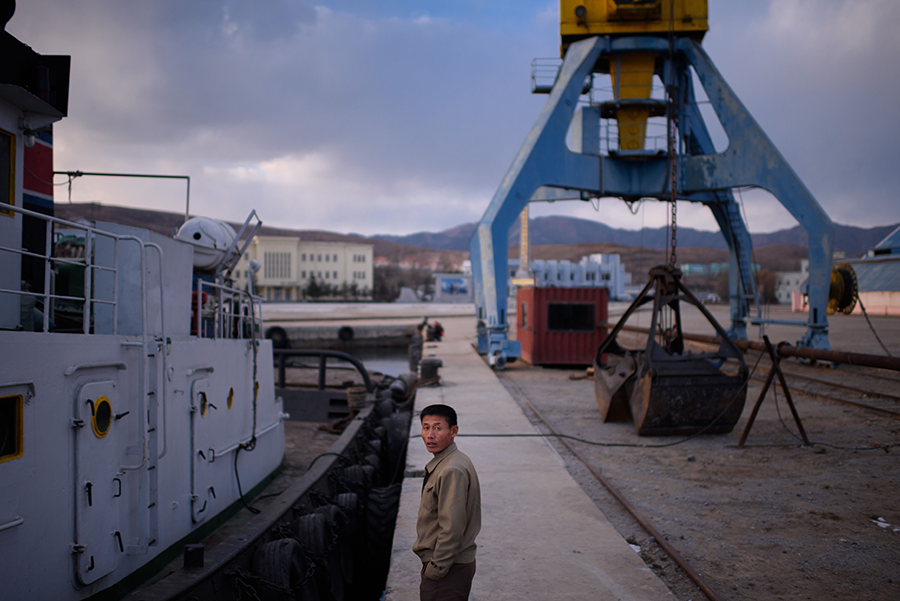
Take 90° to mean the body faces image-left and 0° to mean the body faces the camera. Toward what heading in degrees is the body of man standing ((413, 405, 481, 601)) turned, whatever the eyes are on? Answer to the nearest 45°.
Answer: approximately 90°

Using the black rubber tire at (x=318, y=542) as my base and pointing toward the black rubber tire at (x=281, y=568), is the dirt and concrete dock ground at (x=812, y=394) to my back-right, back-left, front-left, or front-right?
back-left

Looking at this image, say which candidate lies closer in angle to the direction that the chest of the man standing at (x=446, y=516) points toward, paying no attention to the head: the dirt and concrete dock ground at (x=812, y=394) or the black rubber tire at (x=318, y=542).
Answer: the black rubber tire

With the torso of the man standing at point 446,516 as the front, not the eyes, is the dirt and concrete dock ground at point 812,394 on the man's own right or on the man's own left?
on the man's own right

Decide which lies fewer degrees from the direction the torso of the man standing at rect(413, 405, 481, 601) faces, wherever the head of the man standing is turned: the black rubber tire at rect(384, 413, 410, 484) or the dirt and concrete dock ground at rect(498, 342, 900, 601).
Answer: the black rubber tire
